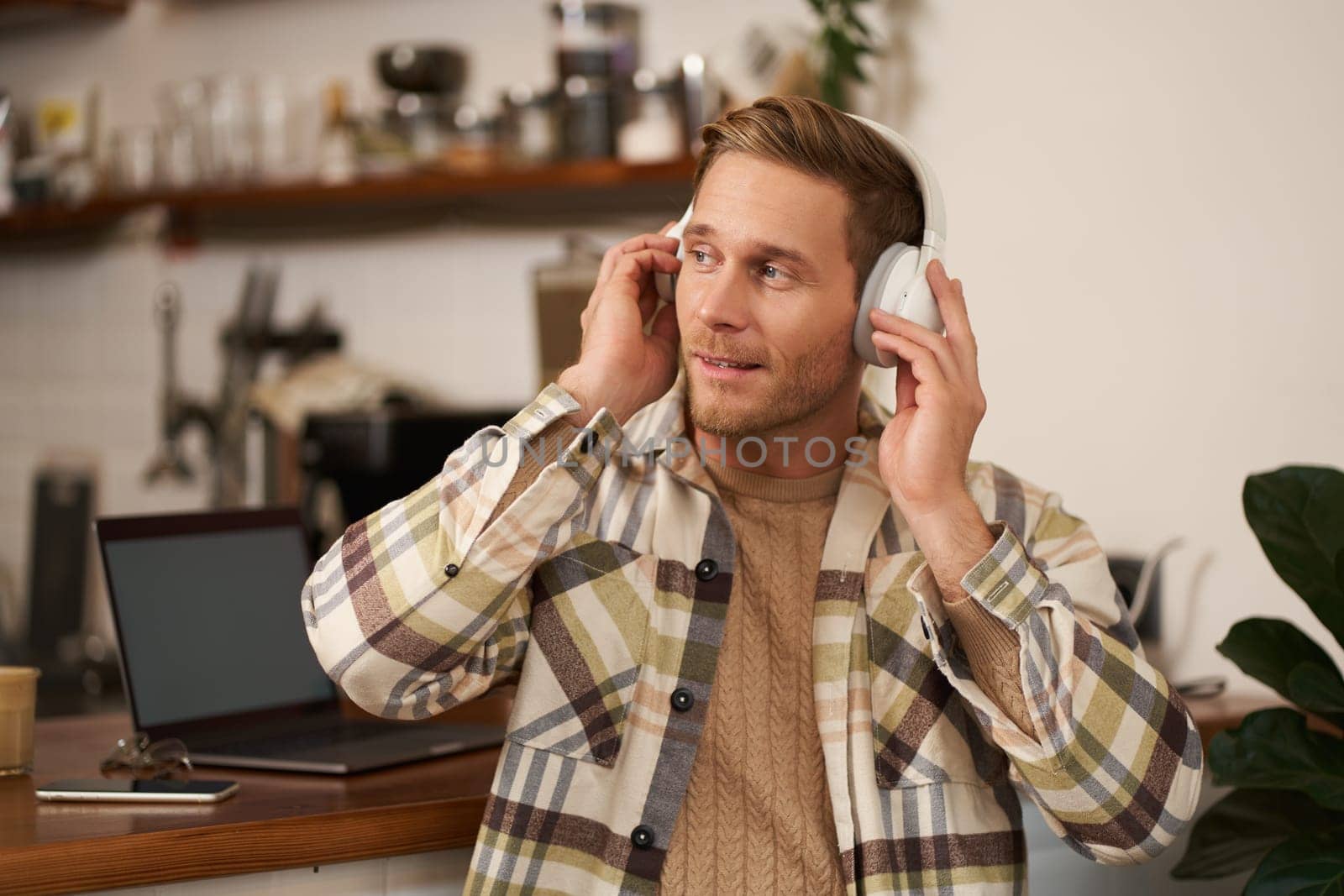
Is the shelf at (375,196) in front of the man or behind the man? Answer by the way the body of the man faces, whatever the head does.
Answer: behind

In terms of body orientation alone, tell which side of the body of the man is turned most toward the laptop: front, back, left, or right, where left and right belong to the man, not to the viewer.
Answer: right

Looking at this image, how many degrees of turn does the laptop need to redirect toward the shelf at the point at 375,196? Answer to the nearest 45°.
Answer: approximately 135° to its left

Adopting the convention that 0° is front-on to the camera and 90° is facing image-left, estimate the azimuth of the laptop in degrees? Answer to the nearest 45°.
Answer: approximately 315°
